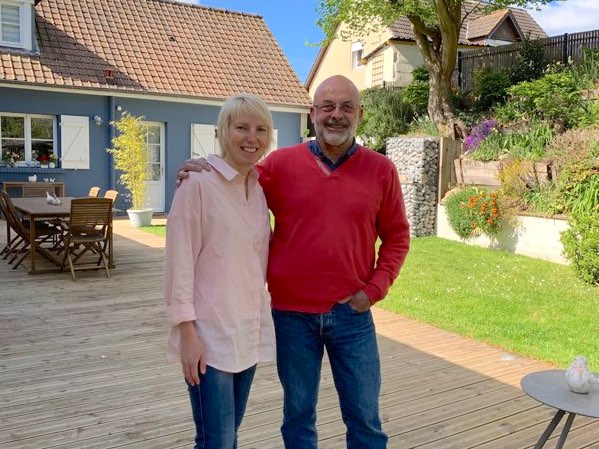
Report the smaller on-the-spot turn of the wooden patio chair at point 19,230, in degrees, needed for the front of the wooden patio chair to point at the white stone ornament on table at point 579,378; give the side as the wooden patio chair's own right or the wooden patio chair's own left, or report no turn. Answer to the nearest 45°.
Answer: approximately 90° to the wooden patio chair's own right

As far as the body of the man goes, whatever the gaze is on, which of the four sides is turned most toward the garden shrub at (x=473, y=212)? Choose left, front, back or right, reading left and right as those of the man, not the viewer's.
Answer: back

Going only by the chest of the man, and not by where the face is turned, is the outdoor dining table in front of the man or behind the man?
behind

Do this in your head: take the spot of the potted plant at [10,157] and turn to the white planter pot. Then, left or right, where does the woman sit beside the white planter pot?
right

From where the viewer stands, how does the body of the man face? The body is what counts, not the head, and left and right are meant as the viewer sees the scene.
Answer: facing the viewer

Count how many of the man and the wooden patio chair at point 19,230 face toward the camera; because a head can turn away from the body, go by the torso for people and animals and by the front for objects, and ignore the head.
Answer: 1

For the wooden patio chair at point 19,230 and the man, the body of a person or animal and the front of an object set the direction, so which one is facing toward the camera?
the man

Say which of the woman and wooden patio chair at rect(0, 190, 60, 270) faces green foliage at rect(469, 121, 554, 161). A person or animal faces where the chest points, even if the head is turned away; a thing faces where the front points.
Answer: the wooden patio chair

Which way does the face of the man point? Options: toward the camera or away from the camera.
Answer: toward the camera

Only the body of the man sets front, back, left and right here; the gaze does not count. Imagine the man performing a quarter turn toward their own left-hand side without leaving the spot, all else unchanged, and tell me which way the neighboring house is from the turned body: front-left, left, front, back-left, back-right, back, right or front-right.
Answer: left

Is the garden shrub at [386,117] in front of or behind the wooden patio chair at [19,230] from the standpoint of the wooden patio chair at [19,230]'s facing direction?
in front
